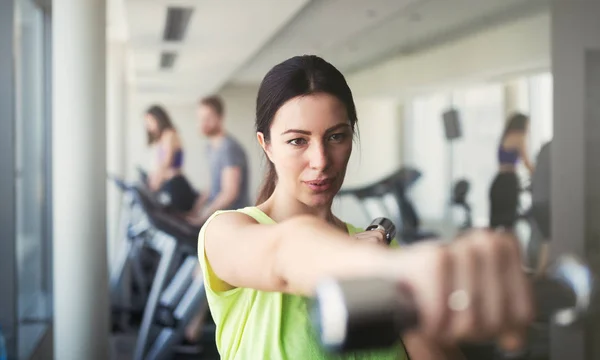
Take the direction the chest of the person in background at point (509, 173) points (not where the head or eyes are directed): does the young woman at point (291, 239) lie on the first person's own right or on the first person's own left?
on the first person's own right

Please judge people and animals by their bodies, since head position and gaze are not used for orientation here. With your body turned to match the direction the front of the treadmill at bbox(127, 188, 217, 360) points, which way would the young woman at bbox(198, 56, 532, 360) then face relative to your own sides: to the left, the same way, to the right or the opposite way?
to the left

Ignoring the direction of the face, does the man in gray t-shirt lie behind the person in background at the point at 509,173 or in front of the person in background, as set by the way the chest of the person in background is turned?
behind

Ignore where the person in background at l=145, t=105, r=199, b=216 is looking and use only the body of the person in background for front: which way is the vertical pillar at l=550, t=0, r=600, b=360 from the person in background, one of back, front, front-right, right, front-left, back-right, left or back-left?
back-left

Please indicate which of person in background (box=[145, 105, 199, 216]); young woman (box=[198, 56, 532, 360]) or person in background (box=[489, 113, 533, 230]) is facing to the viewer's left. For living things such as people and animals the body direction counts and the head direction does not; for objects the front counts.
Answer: person in background (box=[145, 105, 199, 216])

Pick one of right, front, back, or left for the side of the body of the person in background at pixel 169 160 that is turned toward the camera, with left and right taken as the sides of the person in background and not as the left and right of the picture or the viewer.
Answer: left

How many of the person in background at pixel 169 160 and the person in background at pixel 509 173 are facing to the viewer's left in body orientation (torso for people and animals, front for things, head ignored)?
1
